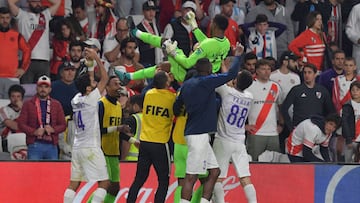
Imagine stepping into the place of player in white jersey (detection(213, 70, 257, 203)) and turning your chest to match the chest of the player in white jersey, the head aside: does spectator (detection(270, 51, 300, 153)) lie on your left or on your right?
on your right

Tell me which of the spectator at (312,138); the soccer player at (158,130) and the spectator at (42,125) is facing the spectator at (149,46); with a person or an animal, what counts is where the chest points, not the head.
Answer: the soccer player

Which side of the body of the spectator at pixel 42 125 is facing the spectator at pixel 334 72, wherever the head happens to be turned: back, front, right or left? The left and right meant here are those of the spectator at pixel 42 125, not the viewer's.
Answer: left

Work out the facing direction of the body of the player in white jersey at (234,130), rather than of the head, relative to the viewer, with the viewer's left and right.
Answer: facing away from the viewer and to the left of the viewer

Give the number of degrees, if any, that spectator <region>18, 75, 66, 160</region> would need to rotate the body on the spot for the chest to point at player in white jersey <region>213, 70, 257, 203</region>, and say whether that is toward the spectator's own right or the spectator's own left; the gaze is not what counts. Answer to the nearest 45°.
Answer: approximately 45° to the spectator's own left

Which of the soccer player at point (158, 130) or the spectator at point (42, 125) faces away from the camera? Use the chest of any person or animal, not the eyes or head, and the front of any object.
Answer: the soccer player

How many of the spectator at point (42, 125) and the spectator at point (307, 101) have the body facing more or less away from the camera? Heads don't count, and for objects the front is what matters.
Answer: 0
